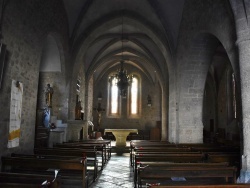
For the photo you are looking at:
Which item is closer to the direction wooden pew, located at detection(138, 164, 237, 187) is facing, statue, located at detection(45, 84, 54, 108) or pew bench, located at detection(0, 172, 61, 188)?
the statue

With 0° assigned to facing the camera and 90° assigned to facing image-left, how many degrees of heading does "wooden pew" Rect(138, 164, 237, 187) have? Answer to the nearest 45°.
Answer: approximately 180°

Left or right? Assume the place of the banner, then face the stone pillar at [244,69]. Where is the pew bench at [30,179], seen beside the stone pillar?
right

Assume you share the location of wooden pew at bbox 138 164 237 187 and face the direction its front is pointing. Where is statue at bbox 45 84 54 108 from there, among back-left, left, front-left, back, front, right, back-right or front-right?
front-left

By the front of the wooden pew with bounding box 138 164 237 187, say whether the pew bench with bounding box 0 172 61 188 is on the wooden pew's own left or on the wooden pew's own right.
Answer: on the wooden pew's own left
